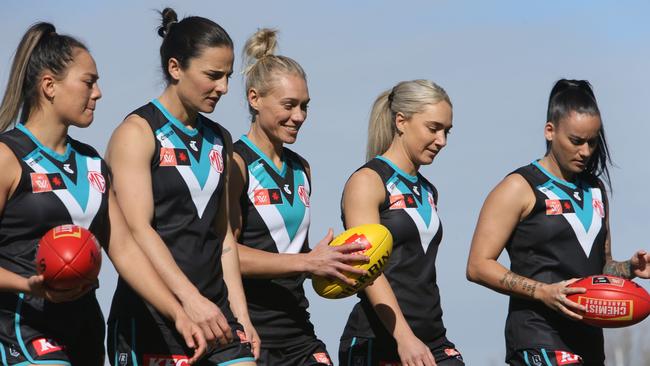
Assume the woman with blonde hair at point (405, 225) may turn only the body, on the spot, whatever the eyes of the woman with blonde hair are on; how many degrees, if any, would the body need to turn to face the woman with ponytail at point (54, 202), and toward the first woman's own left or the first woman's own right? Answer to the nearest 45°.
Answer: approximately 90° to the first woman's own right

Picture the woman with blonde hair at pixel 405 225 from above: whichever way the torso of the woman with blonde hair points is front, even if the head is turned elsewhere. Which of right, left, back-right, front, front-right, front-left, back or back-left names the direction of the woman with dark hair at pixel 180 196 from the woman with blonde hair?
right

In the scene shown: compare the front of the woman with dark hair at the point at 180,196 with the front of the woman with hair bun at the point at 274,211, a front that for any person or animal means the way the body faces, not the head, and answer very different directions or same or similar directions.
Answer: same or similar directions

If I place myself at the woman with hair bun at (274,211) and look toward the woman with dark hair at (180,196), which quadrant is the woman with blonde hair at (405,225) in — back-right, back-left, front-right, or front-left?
back-left

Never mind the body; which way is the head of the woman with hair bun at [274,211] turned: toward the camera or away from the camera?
toward the camera

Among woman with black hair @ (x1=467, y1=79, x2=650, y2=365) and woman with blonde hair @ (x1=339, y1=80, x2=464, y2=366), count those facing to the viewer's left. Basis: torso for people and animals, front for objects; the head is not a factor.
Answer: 0

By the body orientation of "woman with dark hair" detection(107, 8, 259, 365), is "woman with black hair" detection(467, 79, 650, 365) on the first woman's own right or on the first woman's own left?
on the first woman's own left

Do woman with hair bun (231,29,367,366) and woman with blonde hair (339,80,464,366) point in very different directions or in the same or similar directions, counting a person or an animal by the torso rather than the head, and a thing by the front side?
same or similar directions

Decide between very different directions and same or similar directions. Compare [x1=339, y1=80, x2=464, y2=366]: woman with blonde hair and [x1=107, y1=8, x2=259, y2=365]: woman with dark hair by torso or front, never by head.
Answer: same or similar directions

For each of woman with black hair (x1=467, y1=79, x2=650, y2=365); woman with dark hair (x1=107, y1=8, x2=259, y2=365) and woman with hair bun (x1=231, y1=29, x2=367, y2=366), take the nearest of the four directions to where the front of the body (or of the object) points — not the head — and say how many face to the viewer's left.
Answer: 0

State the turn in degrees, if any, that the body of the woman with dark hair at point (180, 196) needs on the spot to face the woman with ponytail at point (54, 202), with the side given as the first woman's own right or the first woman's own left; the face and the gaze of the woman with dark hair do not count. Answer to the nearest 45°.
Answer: approximately 90° to the first woman's own right

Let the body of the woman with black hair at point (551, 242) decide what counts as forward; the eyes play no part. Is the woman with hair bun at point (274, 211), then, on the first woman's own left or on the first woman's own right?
on the first woman's own right

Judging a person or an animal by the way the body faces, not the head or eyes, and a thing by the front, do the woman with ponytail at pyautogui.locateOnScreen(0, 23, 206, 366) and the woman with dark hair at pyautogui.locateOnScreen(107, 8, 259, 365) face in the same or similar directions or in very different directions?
same or similar directions

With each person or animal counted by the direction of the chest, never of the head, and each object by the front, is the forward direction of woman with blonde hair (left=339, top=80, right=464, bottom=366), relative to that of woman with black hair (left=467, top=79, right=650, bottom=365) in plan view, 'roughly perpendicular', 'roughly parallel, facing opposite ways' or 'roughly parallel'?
roughly parallel
